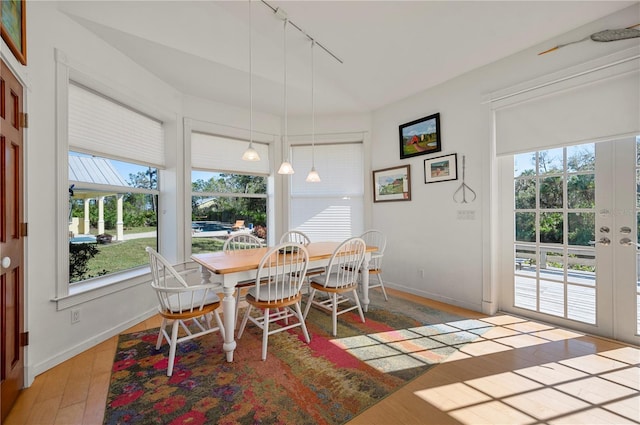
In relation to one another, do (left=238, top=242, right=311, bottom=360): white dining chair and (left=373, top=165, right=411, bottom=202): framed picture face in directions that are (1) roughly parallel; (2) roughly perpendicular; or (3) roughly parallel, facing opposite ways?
roughly perpendicular

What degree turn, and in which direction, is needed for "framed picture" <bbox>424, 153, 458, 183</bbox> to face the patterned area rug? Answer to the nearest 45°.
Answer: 0° — it already faces it

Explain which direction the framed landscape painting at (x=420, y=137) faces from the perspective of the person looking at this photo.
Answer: facing the viewer and to the left of the viewer

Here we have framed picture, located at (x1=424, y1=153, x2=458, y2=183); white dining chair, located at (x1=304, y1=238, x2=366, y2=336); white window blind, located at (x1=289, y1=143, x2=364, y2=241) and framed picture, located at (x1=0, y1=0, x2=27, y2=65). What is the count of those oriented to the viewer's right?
1

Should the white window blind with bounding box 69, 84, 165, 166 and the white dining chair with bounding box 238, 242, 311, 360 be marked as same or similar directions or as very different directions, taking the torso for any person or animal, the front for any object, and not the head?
very different directions

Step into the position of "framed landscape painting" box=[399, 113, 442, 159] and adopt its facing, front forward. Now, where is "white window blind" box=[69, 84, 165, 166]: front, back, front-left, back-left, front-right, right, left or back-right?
front

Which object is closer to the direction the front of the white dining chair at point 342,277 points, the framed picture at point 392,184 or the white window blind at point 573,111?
the framed picture

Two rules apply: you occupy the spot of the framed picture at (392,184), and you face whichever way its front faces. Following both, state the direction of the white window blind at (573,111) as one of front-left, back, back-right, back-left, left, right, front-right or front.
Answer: left

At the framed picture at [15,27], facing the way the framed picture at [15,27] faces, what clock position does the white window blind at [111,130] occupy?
The white window blind is roughly at 10 o'clock from the framed picture.

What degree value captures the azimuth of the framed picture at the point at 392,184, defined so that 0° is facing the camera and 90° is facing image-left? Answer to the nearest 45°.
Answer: approximately 45°

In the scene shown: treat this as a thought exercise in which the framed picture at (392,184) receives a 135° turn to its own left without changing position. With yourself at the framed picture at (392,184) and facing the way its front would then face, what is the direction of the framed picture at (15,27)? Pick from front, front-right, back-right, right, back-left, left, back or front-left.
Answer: back-right

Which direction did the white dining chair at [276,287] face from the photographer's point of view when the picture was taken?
facing away from the viewer and to the left of the viewer

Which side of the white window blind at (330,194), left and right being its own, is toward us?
front

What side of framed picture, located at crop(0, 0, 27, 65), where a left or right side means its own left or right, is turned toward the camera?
right

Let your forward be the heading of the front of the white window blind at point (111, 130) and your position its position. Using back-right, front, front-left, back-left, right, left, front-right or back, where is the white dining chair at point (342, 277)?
front

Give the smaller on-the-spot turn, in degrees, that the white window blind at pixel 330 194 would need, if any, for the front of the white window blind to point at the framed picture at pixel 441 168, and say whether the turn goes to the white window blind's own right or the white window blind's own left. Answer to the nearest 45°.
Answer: approximately 45° to the white window blind's own left

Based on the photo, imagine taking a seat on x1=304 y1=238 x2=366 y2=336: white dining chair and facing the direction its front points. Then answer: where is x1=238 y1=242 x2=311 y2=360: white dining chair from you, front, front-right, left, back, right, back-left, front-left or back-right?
left

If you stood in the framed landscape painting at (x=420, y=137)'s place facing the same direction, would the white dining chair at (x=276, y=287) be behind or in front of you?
in front
